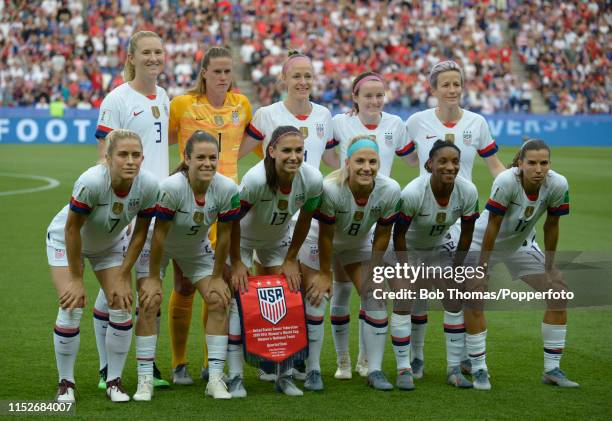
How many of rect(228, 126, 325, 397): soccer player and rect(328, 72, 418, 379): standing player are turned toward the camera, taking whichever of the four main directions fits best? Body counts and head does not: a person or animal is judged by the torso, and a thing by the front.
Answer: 2

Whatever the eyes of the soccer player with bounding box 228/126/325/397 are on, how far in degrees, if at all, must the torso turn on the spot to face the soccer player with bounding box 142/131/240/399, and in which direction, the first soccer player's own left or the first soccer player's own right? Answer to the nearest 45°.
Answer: approximately 90° to the first soccer player's own right

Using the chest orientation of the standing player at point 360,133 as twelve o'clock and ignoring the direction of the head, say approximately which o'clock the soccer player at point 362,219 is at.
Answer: The soccer player is roughly at 12 o'clock from the standing player.

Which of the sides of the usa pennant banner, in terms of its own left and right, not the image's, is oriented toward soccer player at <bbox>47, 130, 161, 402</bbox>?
right

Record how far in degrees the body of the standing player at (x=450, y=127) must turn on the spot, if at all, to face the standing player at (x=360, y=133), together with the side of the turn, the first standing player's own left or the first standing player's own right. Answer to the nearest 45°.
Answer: approximately 90° to the first standing player's own right

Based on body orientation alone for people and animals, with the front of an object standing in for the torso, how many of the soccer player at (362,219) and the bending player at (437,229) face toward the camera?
2

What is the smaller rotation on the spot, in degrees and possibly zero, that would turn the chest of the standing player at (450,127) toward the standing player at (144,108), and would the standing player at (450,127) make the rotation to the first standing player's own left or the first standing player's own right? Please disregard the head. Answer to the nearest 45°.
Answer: approximately 90° to the first standing player's own right

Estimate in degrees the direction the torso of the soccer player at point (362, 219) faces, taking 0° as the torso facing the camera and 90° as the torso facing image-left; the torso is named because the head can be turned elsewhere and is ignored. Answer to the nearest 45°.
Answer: approximately 0°
